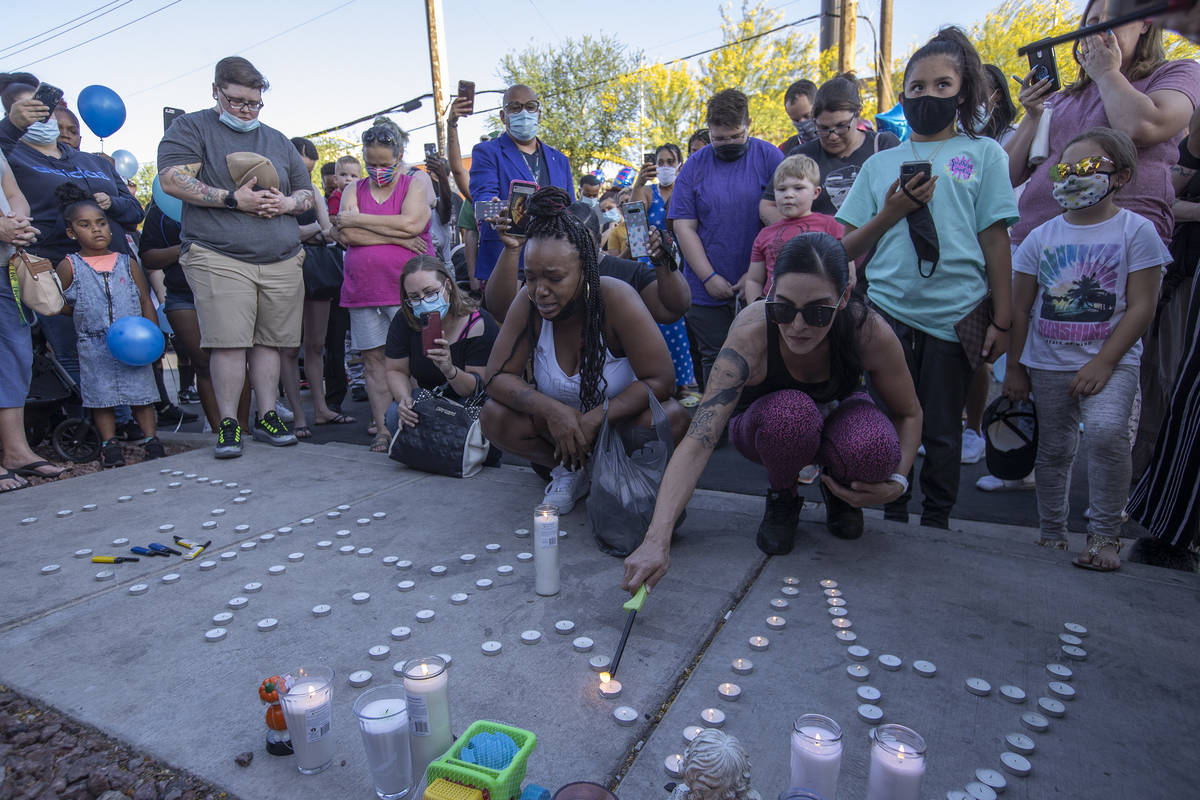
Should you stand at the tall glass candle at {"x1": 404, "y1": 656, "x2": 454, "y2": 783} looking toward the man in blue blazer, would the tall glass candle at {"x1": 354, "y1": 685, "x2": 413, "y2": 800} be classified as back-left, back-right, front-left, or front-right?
back-left

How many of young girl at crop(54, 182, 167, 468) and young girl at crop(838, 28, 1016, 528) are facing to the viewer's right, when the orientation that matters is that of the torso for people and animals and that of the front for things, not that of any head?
0

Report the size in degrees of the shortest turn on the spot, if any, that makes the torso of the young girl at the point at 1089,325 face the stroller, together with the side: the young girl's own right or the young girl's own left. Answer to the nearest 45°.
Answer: approximately 45° to the young girl's own right

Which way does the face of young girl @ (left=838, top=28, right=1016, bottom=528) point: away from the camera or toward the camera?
toward the camera

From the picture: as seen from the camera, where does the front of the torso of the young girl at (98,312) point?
toward the camera

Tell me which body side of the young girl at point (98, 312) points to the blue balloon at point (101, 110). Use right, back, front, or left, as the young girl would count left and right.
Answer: back

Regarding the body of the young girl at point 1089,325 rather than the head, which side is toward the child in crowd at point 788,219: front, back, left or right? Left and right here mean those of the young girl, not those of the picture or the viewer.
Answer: right

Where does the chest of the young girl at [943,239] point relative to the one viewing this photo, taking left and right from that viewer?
facing the viewer and to the left of the viewer

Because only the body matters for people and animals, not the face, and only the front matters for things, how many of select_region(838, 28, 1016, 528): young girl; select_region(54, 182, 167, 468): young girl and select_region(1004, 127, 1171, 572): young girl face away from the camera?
0

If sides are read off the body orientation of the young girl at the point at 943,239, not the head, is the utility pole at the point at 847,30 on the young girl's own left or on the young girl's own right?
on the young girl's own right

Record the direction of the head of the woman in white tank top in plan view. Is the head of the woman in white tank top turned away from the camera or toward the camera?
toward the camera
